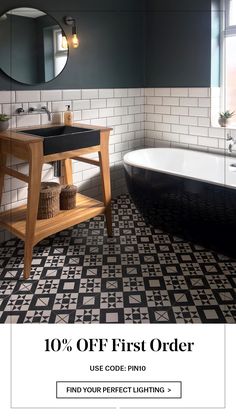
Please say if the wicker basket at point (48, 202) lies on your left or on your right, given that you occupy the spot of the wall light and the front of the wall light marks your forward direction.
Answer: on your right

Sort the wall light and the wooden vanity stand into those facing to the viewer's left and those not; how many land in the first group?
0

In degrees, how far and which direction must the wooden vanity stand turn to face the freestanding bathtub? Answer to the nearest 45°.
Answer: approximately 45° to its left

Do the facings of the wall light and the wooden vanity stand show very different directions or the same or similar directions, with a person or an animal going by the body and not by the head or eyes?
same or similar directions

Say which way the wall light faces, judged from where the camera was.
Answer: facing the viewer and to the right of the viewer
